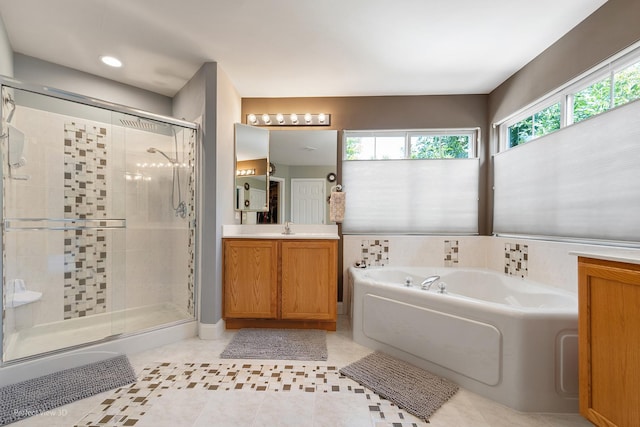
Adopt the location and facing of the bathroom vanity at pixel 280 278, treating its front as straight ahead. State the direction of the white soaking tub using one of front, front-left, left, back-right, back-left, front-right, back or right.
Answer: front-left

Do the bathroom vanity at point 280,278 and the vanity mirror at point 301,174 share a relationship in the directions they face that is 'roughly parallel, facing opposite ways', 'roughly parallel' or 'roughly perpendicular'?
roughly parallel

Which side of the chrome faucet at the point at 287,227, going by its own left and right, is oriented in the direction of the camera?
front

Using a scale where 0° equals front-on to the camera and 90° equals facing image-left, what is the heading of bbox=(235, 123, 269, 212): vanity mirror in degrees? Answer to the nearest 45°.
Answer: approximately 315°

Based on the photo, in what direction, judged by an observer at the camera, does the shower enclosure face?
facing the viewer and to the right of the viewer

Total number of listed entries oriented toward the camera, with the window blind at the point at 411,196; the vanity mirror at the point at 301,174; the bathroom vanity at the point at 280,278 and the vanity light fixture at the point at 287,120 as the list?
4

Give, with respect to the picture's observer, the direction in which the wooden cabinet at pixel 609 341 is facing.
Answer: facing the viewer and to the left of the viewer

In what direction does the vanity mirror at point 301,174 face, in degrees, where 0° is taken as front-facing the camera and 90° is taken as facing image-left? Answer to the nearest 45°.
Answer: approximately 0°

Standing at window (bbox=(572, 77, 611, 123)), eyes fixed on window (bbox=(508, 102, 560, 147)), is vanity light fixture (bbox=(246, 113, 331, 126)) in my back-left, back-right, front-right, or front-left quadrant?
front-left

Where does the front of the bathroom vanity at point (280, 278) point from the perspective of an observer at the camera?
facing the viewer

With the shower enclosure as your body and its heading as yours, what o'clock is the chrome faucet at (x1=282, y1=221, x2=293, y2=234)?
The chrome faucet is roughly at 11 o'clock from the shower enclosure.

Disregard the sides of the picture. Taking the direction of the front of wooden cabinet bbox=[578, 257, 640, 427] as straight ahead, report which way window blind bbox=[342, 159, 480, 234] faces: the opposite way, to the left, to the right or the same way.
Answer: to the left

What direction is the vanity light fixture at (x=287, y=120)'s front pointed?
toward the camera

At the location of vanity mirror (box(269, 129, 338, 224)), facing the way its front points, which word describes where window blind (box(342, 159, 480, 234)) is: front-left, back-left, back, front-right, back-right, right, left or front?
left

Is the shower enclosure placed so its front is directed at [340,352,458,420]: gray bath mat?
yes

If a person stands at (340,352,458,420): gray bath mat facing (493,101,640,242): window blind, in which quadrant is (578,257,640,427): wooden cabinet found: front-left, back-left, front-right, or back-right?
front-right
